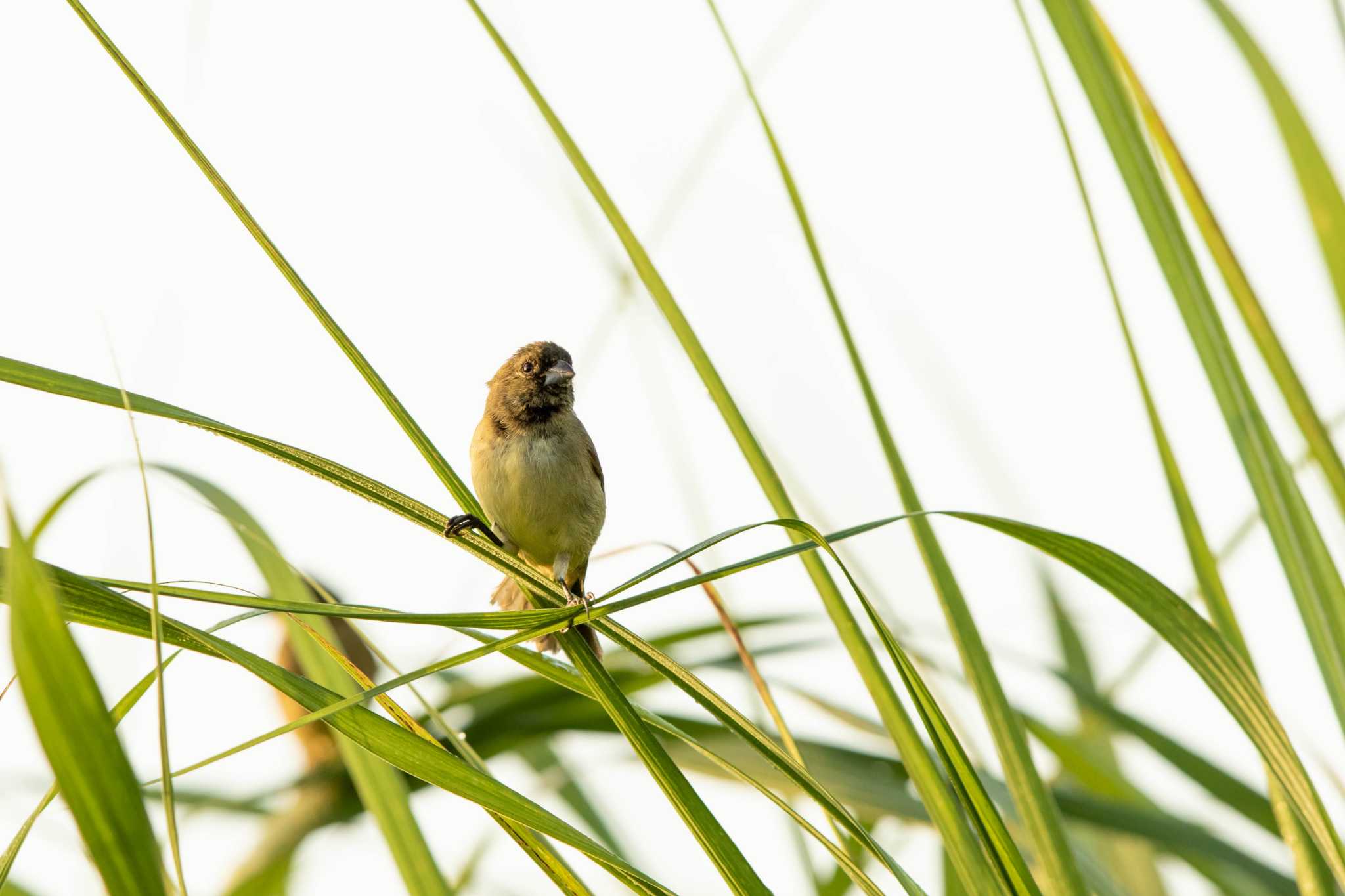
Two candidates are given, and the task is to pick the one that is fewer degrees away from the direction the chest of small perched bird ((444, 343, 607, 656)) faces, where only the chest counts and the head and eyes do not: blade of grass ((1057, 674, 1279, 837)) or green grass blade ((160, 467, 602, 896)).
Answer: the green grass blade

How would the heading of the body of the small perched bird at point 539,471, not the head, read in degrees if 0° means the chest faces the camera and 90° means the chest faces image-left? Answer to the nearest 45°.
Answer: approximately 0°
